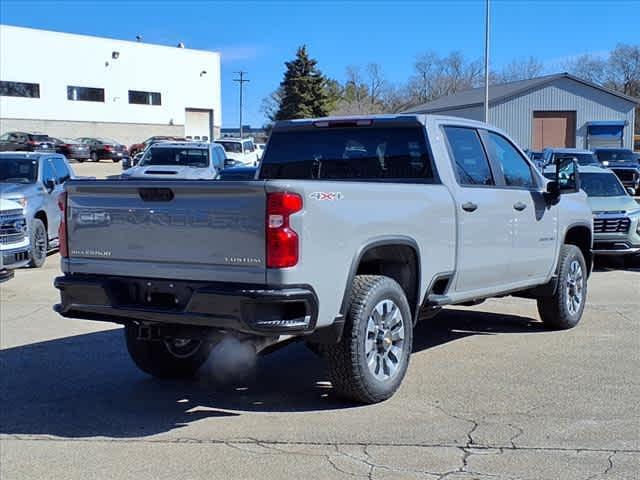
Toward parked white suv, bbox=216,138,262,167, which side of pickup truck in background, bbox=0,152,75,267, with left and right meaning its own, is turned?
back

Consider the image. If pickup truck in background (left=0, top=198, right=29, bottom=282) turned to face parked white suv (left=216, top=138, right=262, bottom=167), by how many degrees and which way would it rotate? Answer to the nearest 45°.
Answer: approximately 135° to its left

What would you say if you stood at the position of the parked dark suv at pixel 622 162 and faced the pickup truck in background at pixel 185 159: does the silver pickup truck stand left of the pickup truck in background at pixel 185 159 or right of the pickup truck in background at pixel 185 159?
left

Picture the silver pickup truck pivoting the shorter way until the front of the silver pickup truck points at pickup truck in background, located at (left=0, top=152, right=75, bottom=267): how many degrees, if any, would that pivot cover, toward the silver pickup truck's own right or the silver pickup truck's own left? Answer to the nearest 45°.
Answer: approximately 90° to the silver pickup truck's own left

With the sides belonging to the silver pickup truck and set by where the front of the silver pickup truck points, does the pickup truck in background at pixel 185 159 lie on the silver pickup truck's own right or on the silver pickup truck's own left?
on the silver pickup truck's own left

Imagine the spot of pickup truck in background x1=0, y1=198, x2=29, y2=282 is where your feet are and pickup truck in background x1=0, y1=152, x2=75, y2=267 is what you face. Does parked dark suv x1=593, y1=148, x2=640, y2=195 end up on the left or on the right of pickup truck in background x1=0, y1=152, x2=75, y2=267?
right

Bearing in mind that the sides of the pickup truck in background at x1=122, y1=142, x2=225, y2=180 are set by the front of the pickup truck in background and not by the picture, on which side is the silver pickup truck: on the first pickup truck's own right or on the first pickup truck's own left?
on the first pickup truck's own left

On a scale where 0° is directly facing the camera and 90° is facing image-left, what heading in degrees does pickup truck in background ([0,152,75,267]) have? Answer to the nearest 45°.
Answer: approximately 45°

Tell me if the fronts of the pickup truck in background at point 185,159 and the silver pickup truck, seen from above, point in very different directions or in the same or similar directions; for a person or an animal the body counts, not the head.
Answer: very different directions

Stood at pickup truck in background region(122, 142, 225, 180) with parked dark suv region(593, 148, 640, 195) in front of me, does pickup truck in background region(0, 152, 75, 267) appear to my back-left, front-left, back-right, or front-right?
back-right

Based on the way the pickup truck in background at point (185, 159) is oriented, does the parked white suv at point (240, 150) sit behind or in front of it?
behind
